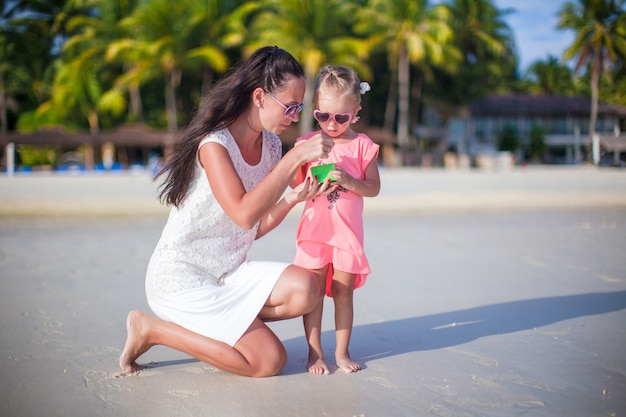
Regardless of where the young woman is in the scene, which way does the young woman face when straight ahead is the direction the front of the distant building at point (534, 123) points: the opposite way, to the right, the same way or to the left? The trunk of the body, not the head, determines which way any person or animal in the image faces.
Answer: to the left

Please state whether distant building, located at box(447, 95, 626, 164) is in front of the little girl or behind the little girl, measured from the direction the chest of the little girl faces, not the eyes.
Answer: behind

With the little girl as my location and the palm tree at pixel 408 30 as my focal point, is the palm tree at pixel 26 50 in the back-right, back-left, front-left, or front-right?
front-left

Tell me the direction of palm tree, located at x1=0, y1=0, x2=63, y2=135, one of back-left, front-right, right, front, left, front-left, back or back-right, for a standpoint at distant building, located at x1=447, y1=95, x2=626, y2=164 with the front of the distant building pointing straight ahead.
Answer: front-right

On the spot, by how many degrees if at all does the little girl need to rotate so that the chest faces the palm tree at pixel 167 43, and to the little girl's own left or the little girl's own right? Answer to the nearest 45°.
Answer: approximately 180°

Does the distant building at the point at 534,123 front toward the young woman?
yes

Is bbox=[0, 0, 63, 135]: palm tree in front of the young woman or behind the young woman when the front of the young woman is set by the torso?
behind

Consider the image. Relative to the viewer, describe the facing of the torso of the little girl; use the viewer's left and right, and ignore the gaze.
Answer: facing the viewer

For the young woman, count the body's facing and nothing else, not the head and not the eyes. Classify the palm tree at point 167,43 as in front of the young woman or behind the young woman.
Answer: behind

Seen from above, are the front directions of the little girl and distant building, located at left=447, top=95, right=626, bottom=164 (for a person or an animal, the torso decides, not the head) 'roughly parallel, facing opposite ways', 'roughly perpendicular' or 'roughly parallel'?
roughly parallel

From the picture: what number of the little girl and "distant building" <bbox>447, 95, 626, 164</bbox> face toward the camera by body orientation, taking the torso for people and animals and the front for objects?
2
